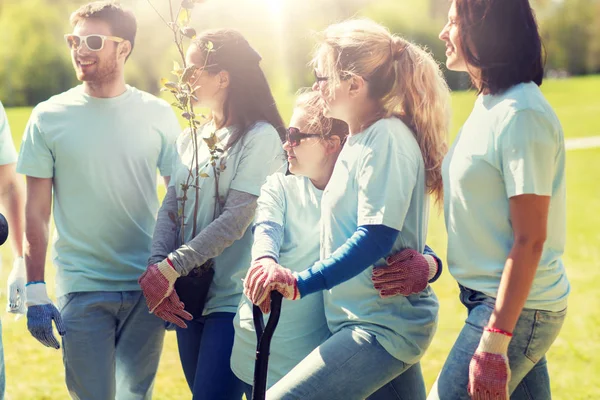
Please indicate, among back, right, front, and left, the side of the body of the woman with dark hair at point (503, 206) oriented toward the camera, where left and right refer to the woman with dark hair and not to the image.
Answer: left

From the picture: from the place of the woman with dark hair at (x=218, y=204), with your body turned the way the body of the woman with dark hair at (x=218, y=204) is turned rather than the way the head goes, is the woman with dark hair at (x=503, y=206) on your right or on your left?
on your left

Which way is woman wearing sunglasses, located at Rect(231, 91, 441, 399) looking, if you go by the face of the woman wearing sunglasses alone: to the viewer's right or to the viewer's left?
to the viewer's left

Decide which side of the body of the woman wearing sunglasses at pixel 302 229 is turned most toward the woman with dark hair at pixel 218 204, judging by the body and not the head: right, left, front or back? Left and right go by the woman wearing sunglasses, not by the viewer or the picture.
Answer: right

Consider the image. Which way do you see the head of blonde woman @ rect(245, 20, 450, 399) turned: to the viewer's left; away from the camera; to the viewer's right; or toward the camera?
to the viewer's left

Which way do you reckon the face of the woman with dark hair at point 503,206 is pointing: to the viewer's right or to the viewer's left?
to the viewer's left

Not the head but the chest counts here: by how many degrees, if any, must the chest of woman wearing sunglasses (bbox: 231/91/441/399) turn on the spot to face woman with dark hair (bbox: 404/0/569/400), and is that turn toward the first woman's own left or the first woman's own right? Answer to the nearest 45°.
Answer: approximately 90° to the first woman's own left

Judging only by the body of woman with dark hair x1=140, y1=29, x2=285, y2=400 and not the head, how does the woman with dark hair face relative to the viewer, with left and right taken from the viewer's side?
facing the viewer and to the left of the viewer

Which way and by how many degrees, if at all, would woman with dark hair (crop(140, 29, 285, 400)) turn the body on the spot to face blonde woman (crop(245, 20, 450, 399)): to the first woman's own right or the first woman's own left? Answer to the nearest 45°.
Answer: approximately 90° to the first woman's own left

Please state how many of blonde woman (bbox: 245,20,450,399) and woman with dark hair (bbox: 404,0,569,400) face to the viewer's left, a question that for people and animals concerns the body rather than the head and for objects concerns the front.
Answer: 2

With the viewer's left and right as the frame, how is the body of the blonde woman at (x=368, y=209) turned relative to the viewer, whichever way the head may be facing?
facing to the left of the viewer
